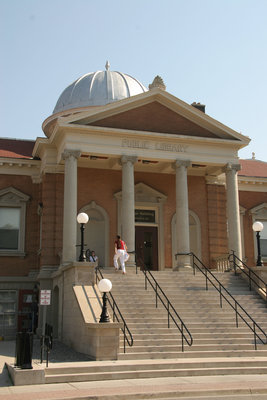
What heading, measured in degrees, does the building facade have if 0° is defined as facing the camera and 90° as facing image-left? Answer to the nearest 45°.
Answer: approximately 315°

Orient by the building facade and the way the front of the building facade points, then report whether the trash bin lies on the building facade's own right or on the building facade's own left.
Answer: on the building facade's own right
